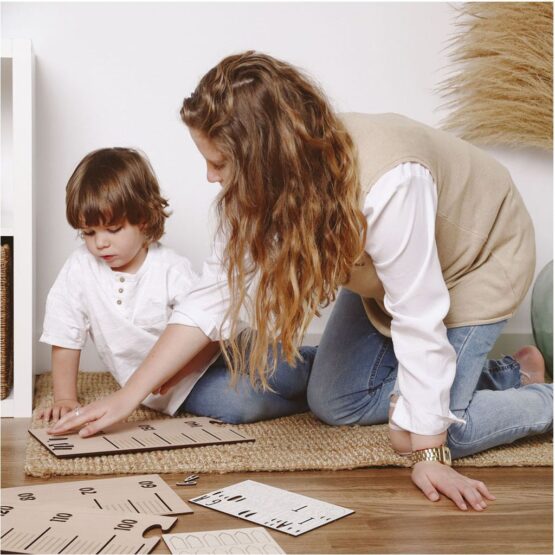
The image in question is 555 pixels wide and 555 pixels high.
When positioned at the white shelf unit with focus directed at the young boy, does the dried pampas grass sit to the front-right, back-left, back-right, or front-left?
front-left

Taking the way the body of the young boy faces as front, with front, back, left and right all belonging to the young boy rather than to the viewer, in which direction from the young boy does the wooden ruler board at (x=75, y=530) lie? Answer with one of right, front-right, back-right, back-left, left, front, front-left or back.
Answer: front-left

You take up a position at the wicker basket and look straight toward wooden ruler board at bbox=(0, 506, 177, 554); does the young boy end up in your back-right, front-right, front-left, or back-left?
front-left

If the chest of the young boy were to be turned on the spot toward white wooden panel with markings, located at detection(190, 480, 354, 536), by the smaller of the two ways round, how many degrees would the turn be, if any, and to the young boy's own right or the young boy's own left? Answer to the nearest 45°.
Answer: approximately 45° to the young boy's own left

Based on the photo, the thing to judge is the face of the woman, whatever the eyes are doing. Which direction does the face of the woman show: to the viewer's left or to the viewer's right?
to the viewer's left

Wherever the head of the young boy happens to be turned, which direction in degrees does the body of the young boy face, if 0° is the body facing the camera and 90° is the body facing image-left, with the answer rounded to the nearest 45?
approximately 45°

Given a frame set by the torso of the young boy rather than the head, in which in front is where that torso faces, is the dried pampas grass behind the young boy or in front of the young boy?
behind
